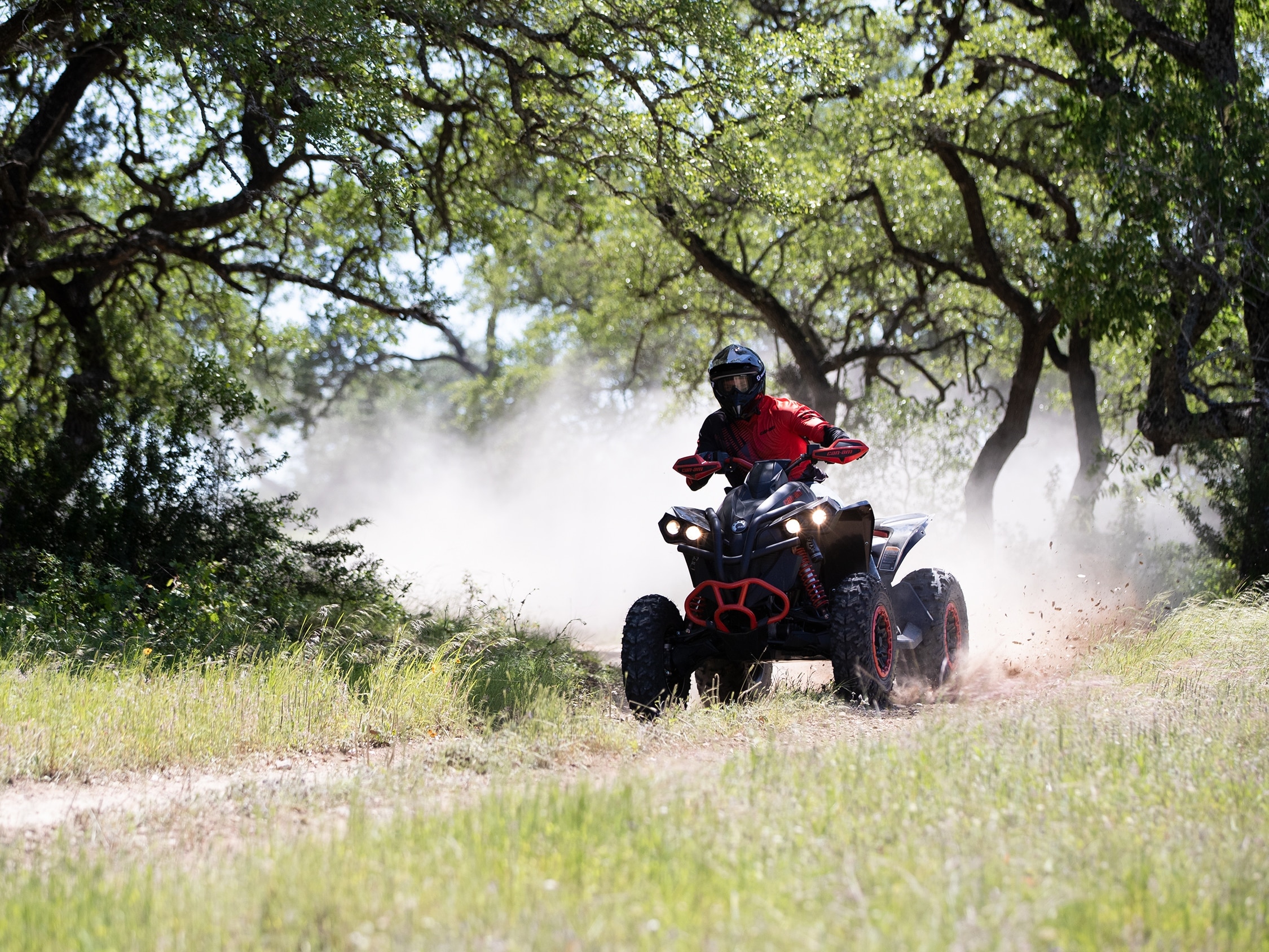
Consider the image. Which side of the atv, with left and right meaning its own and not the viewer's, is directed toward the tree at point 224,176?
right

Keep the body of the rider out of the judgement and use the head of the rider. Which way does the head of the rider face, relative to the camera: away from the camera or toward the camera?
toward the camera

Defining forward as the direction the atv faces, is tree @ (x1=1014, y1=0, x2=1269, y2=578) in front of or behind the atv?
behind

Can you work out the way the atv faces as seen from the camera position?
facing the viewer and to the left of the viewer

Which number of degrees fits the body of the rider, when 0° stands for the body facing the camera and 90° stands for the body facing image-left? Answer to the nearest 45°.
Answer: approximately 45°

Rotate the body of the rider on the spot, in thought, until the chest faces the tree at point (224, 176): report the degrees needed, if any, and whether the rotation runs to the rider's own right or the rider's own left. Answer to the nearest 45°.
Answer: approximately 90° to the rider's own right

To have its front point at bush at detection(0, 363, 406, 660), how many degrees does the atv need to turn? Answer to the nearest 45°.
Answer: approximately 90° to its right
